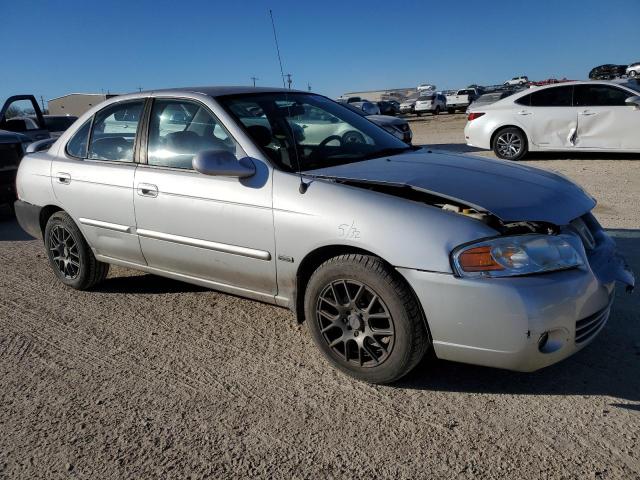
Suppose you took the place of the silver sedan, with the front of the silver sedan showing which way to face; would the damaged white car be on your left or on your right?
on your left

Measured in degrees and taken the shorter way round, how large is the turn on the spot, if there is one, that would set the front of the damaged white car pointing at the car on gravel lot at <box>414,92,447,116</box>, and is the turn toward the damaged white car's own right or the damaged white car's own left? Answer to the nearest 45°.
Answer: approximately 90° to the damaged white car's own left

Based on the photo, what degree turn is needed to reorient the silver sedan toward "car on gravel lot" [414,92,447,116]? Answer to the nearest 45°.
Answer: approximately 135° to its left

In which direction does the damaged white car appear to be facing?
to the viewer's right

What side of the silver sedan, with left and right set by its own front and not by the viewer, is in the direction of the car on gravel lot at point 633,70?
left

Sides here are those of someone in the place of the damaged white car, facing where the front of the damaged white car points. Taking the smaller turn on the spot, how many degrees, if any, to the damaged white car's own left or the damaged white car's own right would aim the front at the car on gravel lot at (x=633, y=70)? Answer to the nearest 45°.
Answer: approximately 90° to the damaged white car's own left

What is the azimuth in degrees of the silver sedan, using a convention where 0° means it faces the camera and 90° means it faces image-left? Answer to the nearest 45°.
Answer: approximately 315°
